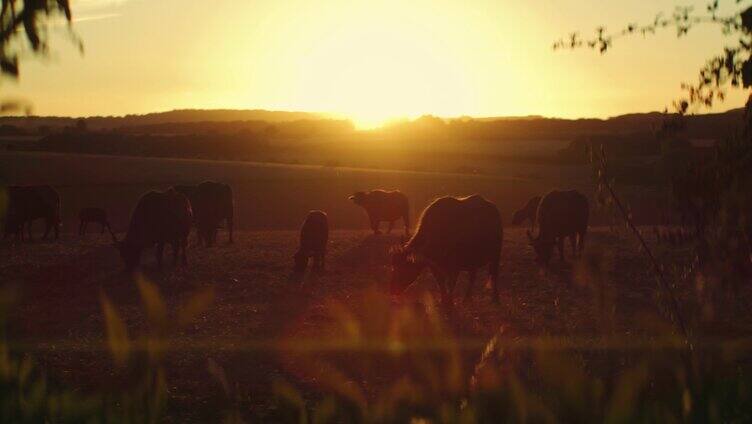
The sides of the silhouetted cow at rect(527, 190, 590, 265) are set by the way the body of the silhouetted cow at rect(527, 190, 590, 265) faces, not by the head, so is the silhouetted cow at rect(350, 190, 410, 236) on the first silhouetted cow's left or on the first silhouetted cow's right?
on the first silhouetted cow's right

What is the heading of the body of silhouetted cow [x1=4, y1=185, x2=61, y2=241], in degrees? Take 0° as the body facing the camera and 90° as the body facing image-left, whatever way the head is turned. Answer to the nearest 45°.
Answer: approximately 90°

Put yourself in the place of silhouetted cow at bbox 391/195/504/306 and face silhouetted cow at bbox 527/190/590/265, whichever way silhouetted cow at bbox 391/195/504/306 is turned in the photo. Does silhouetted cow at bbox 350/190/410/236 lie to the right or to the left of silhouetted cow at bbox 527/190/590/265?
left

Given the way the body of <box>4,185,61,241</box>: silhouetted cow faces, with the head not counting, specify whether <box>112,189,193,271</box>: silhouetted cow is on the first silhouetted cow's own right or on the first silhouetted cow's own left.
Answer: on the first silhouetted cow's own left

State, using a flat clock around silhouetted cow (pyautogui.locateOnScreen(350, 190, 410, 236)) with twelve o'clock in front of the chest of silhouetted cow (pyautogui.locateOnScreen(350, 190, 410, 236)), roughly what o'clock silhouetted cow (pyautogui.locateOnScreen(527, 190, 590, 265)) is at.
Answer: silhouetted cow (pyautogui.locateOnScreen(527, 190, 590, 265)) is roughly at 8 o'clock from silhouetted cow (pyautogui.locateOnScreen(350, 190, 410, 236)).

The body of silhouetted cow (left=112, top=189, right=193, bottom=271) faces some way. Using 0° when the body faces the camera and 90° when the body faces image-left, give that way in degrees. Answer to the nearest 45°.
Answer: approximately 45°

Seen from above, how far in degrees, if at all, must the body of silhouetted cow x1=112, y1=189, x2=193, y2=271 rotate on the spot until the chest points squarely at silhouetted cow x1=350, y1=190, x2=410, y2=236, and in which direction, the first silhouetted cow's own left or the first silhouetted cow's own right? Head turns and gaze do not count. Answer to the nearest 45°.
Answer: approximately 180°

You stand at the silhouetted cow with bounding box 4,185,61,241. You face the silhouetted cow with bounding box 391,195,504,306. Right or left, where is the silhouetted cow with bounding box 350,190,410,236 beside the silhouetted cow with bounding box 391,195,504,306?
left

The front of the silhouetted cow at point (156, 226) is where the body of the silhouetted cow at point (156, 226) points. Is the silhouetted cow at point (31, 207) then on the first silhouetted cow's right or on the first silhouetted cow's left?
on the first silhouetted cow's right

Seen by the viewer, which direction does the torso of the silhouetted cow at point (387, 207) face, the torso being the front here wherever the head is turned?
to the viewer's left
